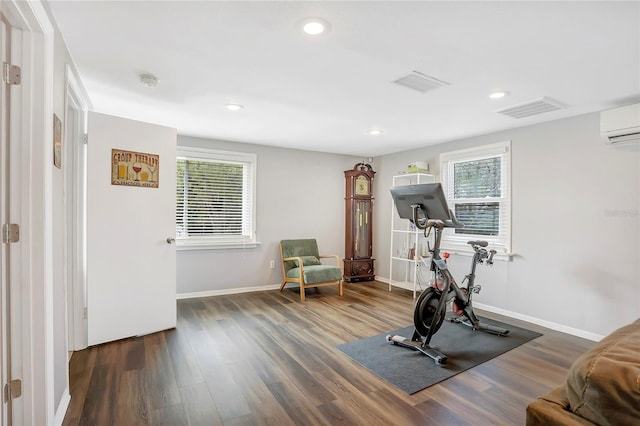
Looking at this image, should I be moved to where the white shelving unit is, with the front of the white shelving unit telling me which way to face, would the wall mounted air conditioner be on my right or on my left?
on my left

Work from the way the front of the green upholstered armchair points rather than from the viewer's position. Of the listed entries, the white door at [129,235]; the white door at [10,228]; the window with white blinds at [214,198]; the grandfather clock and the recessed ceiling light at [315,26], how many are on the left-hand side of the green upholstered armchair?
1

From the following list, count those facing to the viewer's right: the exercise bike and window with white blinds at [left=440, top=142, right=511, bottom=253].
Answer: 0

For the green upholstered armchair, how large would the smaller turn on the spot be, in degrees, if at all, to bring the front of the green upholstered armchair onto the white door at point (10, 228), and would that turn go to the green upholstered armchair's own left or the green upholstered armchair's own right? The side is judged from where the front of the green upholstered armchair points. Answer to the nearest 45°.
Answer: approximately 45° to the green upholstered armchair's own right

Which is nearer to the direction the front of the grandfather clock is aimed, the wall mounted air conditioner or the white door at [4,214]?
the wall mounted air conditioner

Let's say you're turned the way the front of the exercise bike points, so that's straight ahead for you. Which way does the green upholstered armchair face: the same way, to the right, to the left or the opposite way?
to the left

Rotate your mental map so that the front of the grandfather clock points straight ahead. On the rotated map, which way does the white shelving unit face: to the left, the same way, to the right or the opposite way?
to the right

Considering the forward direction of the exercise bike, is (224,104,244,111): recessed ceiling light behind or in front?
in front

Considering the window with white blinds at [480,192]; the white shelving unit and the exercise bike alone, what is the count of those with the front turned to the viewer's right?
0

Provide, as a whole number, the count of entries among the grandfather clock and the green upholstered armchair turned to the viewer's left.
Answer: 0

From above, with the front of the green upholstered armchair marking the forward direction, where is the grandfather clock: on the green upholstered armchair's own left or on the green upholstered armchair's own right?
on the green upholstered armchair's own left

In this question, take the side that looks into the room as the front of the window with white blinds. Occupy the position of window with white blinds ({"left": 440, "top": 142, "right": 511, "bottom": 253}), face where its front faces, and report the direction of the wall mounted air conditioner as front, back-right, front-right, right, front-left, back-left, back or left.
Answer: left

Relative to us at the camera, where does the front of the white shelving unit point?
facing the viewer and to the left of the viewer

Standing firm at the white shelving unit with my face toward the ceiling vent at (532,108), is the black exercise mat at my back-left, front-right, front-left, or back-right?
front-right

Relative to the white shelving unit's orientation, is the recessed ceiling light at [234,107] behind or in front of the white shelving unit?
in front

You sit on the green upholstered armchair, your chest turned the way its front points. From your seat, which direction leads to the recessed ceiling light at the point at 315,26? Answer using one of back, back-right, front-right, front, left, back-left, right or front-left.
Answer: front-right

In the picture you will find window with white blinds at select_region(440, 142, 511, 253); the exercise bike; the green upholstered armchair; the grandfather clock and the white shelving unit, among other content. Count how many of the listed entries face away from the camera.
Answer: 0

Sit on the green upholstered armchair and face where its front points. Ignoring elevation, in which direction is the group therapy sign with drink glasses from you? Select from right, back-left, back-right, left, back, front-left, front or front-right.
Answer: right

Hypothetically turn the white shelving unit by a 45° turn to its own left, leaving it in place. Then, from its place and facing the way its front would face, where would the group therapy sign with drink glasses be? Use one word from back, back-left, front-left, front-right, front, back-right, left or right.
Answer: front-right
